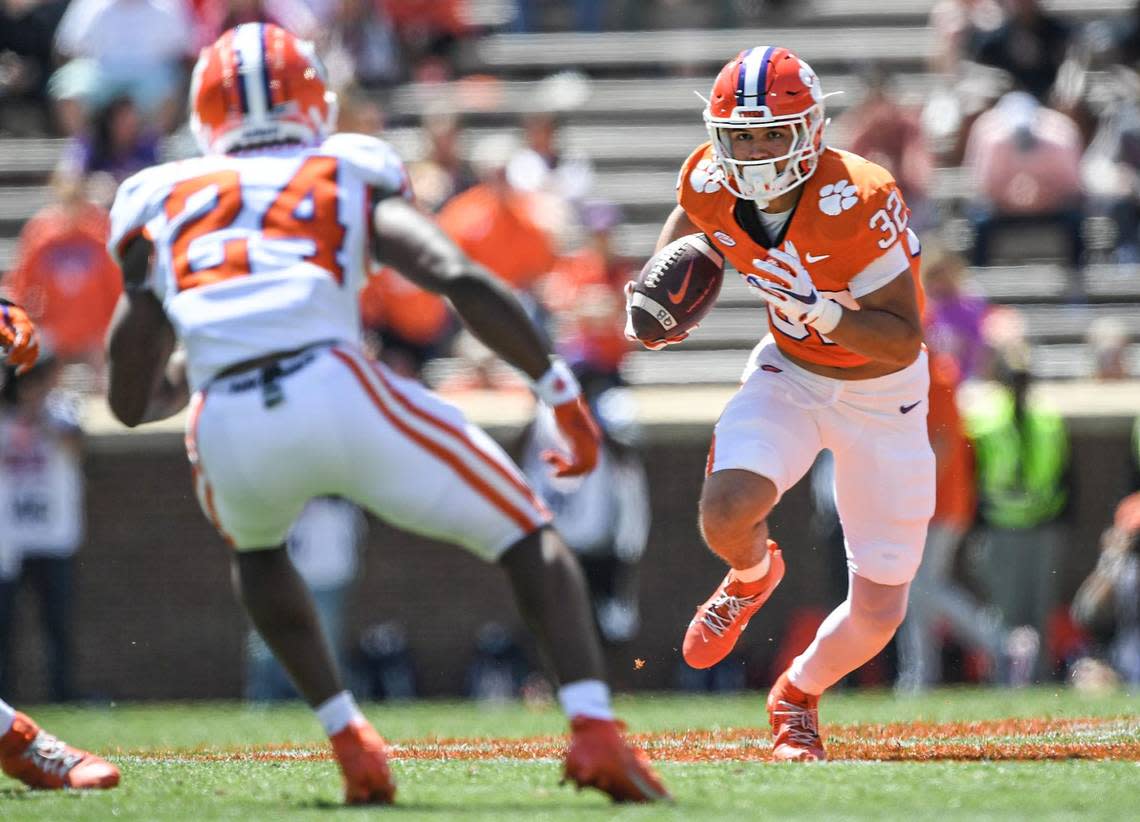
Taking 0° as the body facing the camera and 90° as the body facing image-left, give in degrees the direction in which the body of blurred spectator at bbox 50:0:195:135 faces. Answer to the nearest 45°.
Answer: approximately 0°

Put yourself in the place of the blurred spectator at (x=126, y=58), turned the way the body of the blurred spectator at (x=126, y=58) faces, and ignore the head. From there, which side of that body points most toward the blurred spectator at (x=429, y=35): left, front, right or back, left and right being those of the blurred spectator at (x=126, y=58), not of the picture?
left

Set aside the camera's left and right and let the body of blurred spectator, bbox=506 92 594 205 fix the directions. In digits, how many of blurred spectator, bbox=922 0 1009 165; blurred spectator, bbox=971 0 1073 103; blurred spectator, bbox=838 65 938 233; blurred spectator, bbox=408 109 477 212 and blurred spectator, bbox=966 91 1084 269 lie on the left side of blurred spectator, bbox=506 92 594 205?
4

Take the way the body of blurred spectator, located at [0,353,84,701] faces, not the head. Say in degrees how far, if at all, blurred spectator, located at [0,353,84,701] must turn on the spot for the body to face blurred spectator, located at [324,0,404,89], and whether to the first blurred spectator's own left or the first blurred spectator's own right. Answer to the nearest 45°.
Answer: approximately 135° to the first blurred spectator's own left

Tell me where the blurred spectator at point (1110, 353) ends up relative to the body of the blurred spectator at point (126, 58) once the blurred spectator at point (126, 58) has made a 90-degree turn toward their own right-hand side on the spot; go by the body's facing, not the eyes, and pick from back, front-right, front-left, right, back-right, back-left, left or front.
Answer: back-left

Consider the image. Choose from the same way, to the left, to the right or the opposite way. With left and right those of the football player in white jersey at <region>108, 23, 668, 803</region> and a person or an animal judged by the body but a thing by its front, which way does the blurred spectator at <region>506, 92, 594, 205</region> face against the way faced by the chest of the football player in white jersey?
the opposite way

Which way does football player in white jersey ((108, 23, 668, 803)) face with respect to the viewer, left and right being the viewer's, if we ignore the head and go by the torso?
facing away from the viewer

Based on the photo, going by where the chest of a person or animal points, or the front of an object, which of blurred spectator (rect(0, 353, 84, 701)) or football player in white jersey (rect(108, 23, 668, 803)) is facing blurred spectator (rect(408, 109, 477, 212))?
the football player in white jersey

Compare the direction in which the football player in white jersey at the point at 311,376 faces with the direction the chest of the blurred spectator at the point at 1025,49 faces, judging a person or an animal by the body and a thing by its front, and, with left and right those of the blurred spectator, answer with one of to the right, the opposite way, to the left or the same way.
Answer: the opposite way

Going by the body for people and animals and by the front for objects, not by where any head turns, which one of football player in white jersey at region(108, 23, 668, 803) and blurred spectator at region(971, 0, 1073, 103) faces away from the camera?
the football player in white jersey

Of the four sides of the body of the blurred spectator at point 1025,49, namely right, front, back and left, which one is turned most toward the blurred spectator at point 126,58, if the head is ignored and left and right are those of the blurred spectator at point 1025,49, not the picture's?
right

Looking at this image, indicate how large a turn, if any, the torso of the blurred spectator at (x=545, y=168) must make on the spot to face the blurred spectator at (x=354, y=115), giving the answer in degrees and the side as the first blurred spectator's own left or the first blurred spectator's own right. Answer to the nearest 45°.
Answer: approximately 45° to the first blurred spectator's own right
